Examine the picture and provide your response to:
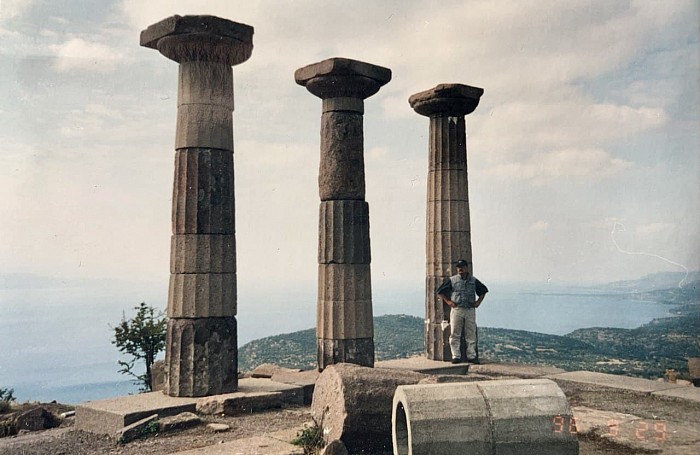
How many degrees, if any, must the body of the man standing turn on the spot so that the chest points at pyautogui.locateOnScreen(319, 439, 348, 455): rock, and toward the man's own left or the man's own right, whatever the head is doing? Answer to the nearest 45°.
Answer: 0° — they already face it

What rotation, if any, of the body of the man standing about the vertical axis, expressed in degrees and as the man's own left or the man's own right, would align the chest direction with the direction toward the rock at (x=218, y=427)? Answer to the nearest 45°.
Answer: approximately 45° to the man's own right

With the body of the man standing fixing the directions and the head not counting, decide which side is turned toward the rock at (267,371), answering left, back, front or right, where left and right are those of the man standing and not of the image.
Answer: right

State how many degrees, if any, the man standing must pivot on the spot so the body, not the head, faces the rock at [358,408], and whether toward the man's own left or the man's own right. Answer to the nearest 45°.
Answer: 0° — they already face it

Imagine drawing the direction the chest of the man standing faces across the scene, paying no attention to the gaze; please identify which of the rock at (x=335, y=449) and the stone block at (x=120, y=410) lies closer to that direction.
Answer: the rock

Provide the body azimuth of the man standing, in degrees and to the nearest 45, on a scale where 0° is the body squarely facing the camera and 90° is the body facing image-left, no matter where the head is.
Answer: approximately 0°

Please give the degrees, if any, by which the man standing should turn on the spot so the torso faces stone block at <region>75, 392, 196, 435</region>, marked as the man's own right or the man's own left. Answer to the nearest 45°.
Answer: approximately 45° to the man's own right
